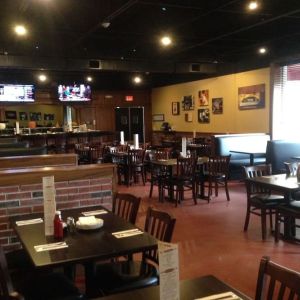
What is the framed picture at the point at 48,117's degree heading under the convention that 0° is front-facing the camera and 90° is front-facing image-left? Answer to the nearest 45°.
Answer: approximately 0°

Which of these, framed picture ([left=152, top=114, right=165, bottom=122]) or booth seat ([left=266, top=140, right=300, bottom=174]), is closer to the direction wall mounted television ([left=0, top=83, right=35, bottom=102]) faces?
the booth seat

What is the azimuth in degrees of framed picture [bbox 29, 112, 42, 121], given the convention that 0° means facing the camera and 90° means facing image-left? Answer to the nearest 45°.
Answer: approximately 0°

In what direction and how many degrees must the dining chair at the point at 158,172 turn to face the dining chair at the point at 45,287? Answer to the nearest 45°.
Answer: approximately 45° to its right

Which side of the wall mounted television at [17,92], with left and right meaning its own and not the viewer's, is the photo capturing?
front

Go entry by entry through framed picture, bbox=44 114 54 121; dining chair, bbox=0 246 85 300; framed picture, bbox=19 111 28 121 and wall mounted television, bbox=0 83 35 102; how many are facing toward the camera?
3

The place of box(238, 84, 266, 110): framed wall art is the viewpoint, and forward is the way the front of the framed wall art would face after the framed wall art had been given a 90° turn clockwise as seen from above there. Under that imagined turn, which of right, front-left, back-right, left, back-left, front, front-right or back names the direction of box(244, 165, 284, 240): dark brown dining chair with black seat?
back-left

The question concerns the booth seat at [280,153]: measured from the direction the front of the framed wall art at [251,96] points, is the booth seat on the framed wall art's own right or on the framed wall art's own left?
on the framed wall art's own left

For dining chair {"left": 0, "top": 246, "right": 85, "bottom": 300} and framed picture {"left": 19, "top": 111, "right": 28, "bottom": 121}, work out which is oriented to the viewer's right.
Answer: the dining chair

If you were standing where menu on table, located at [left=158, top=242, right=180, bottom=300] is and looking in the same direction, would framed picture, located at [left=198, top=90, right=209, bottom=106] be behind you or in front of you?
behind

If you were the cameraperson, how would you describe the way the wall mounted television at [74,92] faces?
facing the viewer

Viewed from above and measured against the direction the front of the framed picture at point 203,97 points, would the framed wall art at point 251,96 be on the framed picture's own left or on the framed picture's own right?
on the framed picture's own left

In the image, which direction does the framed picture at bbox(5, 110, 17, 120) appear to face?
toward the camera

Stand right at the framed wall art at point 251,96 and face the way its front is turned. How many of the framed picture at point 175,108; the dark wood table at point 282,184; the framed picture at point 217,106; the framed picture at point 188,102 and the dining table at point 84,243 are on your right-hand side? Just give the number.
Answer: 3
